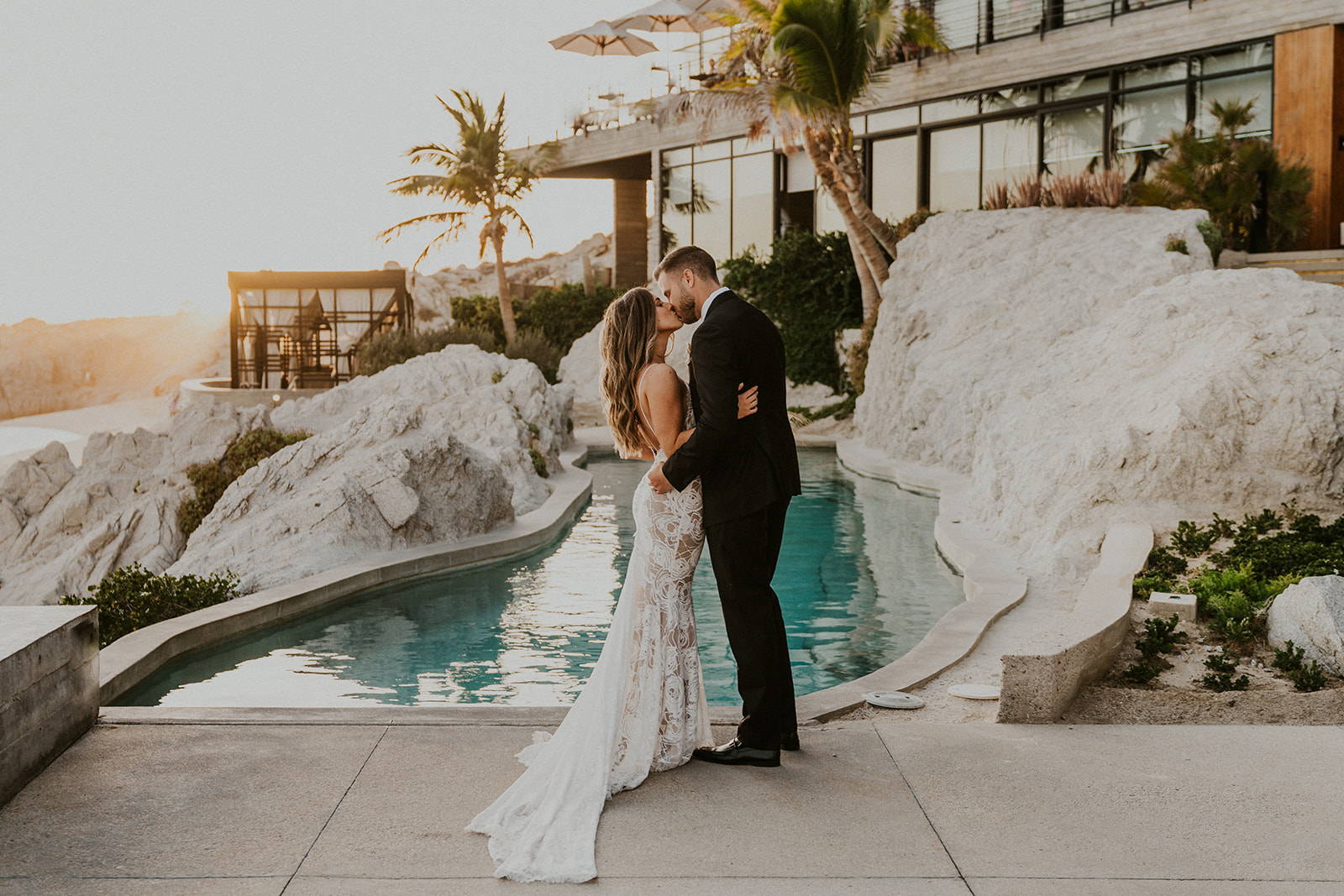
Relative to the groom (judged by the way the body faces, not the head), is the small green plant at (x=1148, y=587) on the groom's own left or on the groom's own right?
on the groom's own right

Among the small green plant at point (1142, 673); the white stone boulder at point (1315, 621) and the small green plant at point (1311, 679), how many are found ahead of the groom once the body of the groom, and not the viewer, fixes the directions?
0

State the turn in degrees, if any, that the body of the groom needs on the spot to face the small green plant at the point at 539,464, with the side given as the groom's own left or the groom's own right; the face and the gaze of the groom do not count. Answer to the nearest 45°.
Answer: approximately 90° to the groom's own right

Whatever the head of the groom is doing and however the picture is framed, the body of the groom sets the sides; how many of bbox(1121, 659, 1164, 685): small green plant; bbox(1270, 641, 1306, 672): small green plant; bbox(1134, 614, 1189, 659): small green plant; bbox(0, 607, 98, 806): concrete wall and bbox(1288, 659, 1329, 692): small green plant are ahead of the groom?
1

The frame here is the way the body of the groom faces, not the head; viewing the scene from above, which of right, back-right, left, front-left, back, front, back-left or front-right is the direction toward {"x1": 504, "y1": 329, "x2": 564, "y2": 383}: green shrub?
right

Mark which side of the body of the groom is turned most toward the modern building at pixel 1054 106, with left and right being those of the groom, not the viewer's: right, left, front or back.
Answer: right

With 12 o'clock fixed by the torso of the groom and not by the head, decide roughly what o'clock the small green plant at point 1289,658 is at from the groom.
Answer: The small green plant is roughly at 5 o'clock from the groom.

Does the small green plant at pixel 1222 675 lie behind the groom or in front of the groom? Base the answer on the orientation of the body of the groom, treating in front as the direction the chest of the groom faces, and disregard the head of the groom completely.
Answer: behind

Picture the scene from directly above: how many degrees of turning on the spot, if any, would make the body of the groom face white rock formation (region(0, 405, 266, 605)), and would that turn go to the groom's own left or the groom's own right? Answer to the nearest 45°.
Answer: approximately 45° to the groom's own right

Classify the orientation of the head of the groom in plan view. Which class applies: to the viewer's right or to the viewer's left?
to the viewer's left

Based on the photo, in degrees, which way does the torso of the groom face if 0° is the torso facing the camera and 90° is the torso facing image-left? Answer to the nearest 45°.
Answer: approximately 90°

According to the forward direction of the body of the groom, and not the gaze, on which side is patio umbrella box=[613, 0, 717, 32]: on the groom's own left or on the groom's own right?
on the groom's own right

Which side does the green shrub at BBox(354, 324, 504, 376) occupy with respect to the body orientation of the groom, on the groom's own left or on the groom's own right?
on the groom's own right

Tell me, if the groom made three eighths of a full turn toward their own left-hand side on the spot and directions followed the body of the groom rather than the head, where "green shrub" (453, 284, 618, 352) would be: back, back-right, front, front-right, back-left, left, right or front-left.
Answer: back-left
